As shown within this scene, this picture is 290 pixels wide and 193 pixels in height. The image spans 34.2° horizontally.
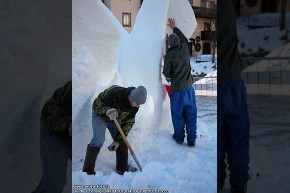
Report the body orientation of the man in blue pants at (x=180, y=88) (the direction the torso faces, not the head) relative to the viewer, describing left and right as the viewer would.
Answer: facing away from the viewer and to the left of the viewer
